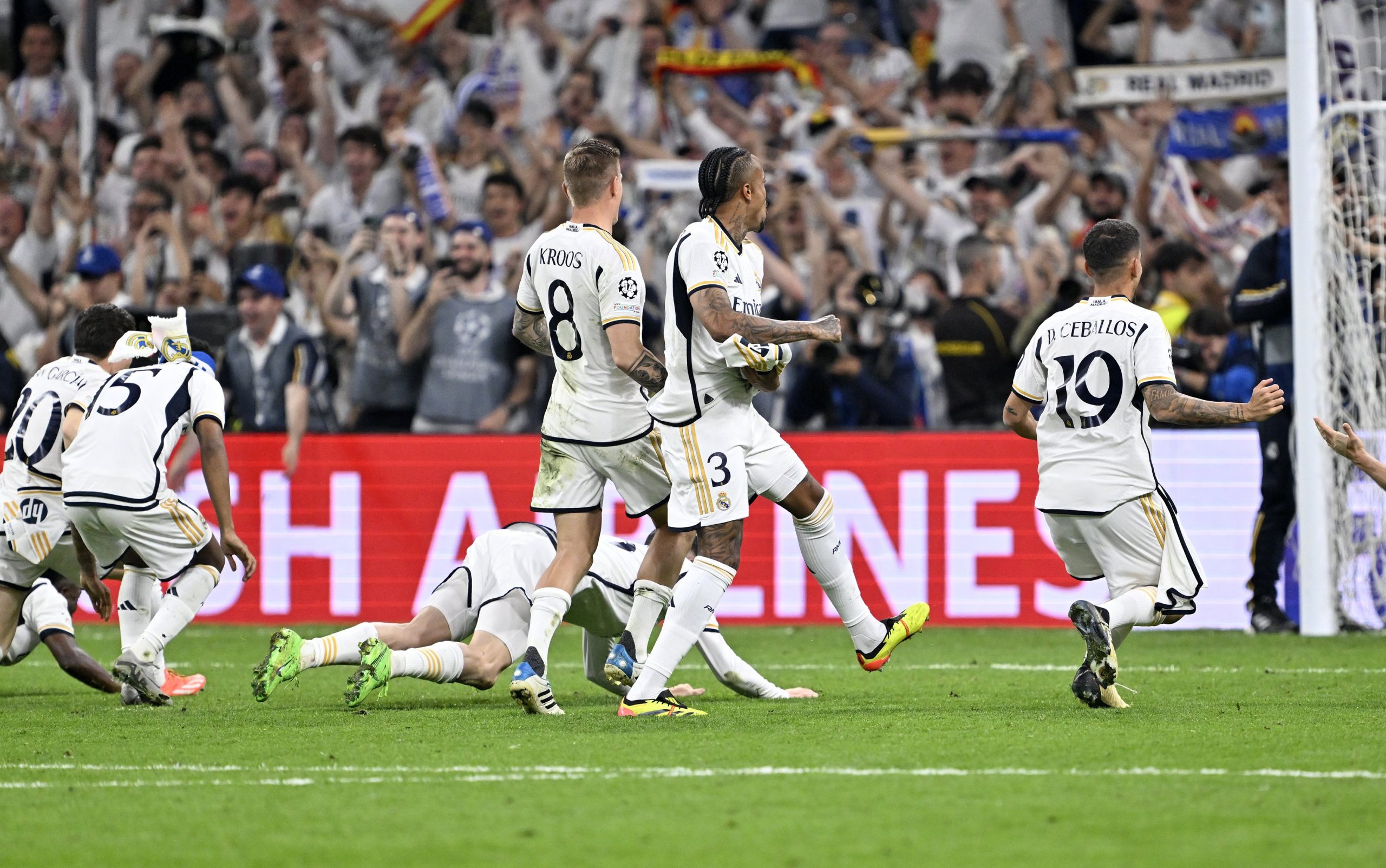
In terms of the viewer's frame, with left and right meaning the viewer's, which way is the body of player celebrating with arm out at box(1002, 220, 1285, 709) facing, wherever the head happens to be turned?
facing away from the viewer and to the right of the viewer

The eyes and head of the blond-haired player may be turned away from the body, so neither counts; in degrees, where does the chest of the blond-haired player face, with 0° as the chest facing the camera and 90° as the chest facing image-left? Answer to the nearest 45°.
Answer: approximately 225°

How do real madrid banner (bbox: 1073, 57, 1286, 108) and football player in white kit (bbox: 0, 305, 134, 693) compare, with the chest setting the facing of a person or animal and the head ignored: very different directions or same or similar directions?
very different directions

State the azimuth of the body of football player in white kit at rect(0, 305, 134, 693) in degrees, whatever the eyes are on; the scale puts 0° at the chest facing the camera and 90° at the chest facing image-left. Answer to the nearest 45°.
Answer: approximately 225°

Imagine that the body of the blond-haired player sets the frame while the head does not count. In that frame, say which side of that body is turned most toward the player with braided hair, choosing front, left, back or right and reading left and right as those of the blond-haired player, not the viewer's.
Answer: right

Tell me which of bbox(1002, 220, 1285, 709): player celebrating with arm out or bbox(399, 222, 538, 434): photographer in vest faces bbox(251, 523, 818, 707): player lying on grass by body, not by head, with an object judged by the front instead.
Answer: the photographer in vest

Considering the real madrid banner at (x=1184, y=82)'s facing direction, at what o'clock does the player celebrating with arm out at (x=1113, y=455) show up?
The player celebrating with arm out is roughly at 12 o'clock from the real madrid banner.

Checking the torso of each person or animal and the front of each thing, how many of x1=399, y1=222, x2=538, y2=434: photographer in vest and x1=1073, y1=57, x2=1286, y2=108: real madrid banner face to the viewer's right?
0
